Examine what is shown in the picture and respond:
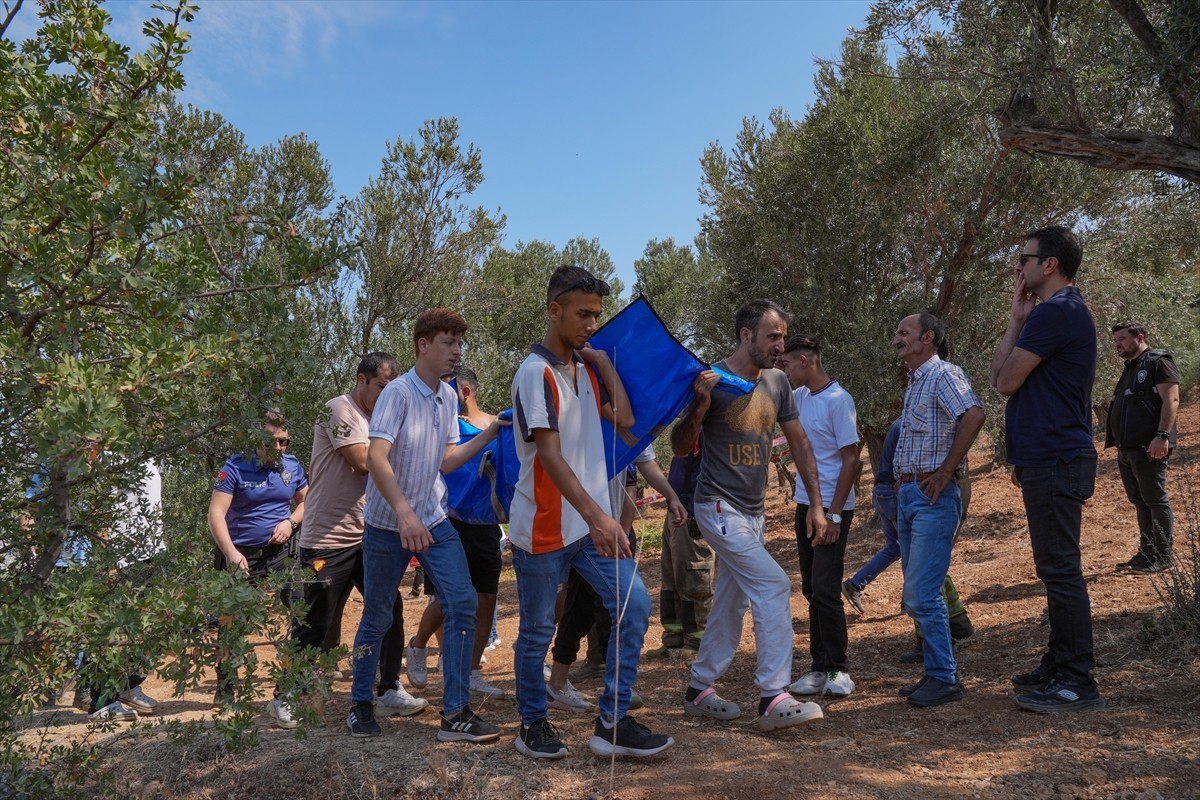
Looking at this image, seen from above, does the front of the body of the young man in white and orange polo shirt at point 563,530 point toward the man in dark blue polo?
no

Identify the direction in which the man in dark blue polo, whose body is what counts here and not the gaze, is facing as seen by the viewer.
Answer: to the viewer's left

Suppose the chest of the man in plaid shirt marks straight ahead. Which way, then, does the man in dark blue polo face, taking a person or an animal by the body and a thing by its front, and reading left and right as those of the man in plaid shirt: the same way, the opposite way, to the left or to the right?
the same way

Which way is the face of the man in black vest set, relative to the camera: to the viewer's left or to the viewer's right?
to the viewer's left

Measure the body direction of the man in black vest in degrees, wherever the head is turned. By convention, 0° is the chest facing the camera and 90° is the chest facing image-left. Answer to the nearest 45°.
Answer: approximately 45°

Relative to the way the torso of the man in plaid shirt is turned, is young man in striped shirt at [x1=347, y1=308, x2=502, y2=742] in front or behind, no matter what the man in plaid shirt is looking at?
in front

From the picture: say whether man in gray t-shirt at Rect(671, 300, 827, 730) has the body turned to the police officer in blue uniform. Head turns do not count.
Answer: no

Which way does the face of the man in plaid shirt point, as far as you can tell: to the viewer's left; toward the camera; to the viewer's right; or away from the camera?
to the viewer's left

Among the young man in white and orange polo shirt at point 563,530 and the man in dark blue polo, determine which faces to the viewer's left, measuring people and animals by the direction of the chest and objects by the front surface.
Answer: the man in dark blue polo

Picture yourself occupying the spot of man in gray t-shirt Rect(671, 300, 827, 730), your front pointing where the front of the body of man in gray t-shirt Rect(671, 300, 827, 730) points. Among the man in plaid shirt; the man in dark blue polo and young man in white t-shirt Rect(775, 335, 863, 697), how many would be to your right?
0

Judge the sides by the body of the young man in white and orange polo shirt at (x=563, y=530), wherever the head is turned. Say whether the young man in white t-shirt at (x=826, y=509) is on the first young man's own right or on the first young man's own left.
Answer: on the first young man's own left

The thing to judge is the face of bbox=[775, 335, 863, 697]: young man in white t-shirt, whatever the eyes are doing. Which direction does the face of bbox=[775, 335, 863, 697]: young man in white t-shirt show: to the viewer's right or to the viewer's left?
to the viewer's left

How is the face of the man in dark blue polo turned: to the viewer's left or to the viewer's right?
to the viewer's left

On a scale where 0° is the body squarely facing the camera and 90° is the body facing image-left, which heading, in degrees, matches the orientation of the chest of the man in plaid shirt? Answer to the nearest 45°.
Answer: approximately 90°

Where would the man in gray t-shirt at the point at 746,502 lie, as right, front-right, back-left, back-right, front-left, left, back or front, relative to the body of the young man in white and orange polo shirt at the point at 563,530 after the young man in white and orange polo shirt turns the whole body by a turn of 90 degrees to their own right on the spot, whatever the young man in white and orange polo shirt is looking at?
back

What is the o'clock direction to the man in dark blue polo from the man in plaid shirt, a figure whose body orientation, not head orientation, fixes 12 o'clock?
The man in dark blue polo is roughly at 7 o'clock from the man in plaid shirt.
